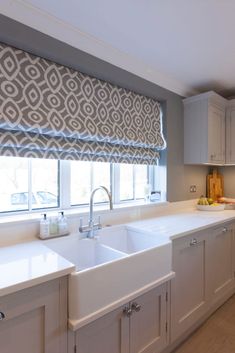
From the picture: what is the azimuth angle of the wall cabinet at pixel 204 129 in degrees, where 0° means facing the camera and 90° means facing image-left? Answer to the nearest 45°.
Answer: approximately 315°

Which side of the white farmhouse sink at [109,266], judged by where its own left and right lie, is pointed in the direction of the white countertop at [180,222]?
left

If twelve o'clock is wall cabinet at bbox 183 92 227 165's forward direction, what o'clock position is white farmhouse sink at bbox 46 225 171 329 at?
The white farmhouse sink is roughly at 2 o'clock from the wall cabinet.

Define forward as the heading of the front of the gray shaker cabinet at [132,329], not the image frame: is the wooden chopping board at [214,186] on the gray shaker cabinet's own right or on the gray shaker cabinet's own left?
on the gray shaker cabinet's own left

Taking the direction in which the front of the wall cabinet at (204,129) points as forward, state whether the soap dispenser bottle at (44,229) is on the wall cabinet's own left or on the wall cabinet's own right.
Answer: on the wall cabinet's own right

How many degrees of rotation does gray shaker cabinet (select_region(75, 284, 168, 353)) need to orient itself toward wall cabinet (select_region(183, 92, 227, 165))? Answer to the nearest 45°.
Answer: approximately 90° to its left

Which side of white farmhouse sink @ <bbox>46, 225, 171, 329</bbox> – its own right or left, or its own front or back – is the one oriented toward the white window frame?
back

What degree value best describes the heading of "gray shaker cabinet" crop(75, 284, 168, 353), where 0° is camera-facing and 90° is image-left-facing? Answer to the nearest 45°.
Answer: approximately 315°

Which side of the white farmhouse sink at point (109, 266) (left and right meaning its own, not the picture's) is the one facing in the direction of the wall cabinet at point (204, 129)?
left
